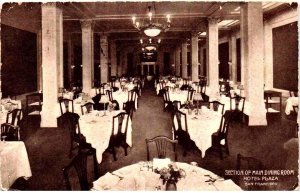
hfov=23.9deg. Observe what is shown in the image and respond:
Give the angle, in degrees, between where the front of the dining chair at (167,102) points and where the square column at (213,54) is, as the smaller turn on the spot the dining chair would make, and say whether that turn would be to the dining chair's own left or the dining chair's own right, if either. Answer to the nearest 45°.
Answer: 0° — it already faces it

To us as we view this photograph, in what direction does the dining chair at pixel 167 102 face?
facing away from the viewer and to the right of the viewer

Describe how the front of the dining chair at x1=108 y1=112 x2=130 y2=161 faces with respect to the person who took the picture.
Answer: facing away from the viewer and to the left of the viewer

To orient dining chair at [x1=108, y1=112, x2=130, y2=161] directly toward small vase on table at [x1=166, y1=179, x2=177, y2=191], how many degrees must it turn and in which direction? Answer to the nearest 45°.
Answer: approximately 135° to its left

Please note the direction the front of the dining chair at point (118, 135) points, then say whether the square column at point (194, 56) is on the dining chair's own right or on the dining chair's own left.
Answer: on the dining chair's own right

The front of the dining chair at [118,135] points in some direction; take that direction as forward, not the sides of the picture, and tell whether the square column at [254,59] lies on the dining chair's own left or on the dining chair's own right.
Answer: on the dining chair's own right
